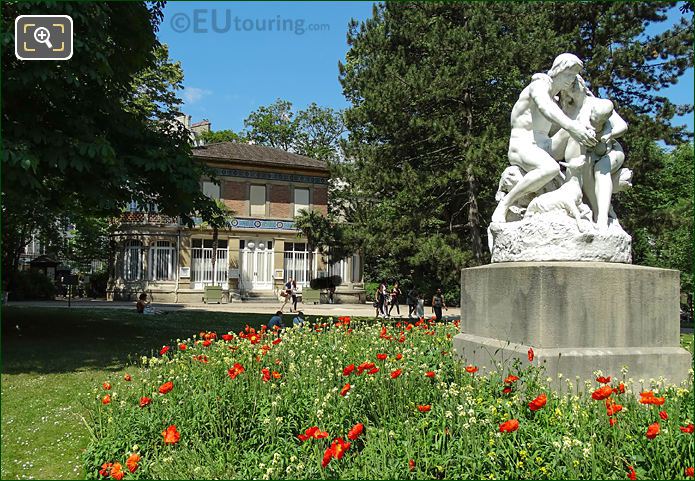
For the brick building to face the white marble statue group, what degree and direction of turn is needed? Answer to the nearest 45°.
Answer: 0° — it already faces it

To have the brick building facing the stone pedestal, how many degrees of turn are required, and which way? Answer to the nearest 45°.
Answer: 0° — it already faces it

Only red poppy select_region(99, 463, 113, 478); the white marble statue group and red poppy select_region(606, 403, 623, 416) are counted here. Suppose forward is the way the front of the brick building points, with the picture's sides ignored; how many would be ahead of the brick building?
3

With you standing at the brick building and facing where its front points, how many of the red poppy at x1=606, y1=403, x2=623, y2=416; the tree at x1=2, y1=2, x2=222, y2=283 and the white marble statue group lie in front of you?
3

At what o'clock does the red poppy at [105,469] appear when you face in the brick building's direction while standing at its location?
The red poppy is roughly at 12 o'clock from the brick building.

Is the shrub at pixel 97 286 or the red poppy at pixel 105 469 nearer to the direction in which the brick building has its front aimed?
the red poppy

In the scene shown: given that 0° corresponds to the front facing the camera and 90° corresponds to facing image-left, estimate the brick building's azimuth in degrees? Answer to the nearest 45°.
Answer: approximately 0°

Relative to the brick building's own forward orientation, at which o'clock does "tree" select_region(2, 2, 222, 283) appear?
The tree is roughly at 12 o'clock from the brick building.
